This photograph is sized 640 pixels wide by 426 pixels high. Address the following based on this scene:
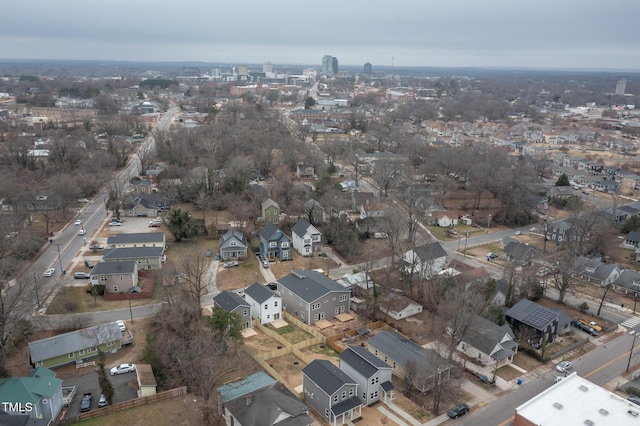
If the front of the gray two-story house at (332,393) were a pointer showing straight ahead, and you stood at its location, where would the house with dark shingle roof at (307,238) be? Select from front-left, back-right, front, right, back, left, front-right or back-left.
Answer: back-left

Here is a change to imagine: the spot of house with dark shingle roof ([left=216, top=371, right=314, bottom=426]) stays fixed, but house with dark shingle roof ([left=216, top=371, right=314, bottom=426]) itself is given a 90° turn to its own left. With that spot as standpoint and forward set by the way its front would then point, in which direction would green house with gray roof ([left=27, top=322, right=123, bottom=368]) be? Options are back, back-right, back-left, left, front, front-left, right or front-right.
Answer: left

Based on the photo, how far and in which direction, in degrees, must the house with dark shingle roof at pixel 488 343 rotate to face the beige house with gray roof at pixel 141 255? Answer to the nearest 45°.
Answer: approximately 135° to its right

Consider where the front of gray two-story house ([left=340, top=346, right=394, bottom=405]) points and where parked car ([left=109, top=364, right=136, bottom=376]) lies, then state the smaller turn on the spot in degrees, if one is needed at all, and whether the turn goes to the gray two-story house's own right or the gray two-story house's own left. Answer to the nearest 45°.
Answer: approximately 135° to the gray two-story house's own right

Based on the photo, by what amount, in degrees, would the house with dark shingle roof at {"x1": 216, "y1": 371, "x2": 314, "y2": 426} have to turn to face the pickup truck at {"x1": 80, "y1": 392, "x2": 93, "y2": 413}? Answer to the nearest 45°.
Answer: approximately 135° to its right

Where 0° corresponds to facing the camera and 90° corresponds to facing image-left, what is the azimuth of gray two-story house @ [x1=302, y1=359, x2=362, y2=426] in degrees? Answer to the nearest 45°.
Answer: approximately 315°

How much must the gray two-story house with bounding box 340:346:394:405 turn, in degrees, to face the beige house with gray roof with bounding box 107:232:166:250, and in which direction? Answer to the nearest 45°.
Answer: approximately 180°

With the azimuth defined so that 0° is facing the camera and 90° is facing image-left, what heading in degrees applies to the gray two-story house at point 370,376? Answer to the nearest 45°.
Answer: approximately 315°

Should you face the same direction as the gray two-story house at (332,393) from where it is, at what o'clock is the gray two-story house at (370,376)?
the gray two-story house at (370,376) is roughly at 9 o'clock from the gray two-story house at (332,393).

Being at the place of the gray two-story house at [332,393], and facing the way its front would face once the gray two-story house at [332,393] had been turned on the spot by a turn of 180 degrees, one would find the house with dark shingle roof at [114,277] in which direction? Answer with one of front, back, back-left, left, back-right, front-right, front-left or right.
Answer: front

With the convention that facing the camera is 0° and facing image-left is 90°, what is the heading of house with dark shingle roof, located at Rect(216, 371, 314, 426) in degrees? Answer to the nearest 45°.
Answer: approximately 315°

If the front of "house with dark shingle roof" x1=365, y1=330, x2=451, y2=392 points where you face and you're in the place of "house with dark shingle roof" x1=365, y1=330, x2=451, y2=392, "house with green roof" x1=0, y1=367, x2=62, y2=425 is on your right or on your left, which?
on your right

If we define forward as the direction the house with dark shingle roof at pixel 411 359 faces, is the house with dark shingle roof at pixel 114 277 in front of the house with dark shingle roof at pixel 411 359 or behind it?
behind
